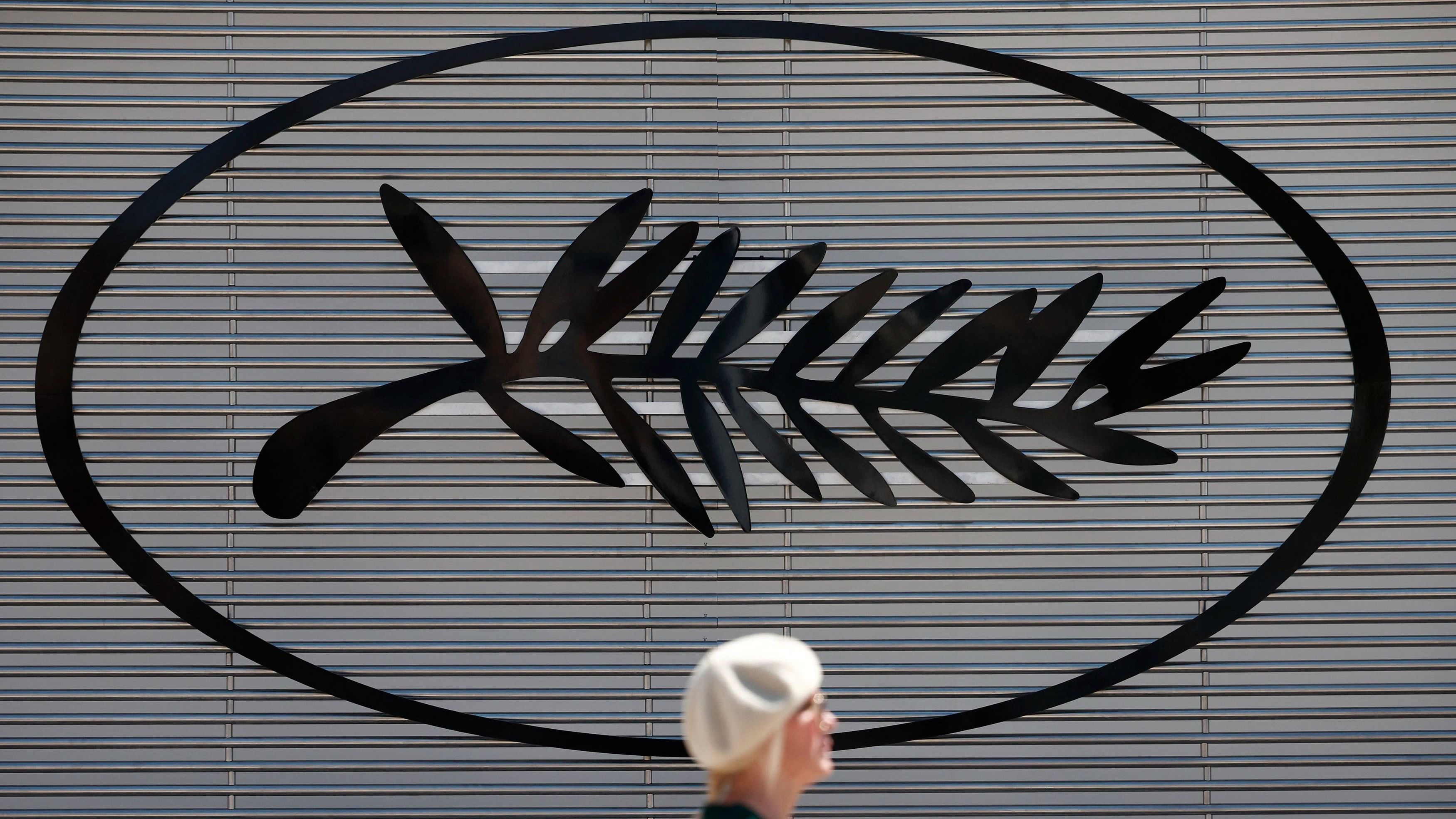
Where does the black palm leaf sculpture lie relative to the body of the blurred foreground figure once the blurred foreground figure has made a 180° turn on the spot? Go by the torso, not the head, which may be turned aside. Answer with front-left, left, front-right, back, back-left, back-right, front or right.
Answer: right

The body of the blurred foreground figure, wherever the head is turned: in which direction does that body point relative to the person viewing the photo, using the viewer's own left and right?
facing to the right of the viewer
